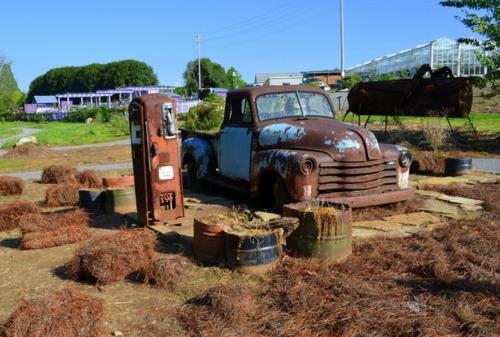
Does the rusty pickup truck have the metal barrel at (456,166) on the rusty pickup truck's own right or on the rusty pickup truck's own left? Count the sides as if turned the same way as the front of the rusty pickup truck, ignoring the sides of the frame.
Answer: on the rusty pickup truck's own left

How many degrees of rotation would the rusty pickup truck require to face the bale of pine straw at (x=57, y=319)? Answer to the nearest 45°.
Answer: approximately 90° to its right

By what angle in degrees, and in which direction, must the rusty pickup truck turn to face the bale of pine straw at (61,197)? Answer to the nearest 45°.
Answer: approximately 135° to its right

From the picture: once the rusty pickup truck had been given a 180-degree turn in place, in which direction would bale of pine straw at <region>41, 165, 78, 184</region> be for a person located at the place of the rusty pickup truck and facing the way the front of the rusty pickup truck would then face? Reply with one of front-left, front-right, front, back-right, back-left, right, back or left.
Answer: front

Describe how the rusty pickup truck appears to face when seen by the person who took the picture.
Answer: facing the viewer and to the right of the viewer

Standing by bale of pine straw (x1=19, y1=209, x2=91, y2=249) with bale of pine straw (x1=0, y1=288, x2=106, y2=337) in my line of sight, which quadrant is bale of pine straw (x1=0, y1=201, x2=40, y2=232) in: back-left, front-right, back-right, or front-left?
back-right

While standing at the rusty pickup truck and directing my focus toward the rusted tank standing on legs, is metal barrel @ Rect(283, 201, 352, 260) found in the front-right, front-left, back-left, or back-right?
back-right

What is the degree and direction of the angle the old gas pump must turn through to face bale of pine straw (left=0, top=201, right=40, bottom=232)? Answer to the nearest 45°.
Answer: approximately 45° to its right

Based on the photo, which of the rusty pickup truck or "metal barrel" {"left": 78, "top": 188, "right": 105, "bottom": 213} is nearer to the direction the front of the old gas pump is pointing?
the metal barrel

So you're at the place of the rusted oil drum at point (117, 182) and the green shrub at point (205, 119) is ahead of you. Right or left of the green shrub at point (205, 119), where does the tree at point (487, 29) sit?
right

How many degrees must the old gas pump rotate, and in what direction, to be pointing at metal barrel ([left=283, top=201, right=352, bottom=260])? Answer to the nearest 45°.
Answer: approximately 135° to its left
